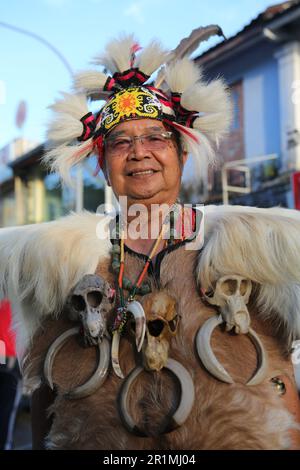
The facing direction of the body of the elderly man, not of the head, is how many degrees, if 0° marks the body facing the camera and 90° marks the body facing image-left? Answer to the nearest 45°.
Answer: approximately 0°
